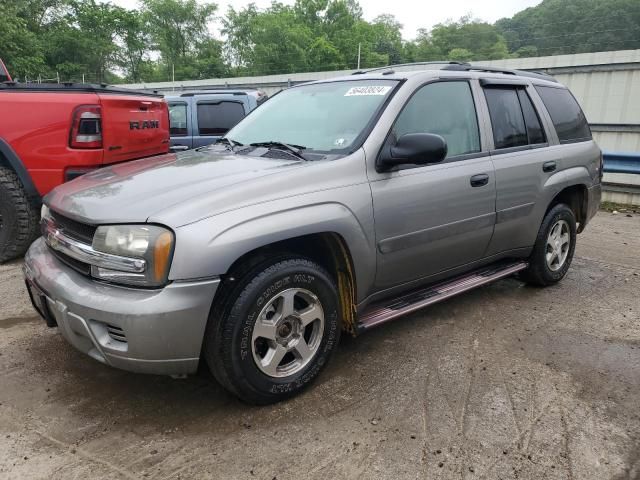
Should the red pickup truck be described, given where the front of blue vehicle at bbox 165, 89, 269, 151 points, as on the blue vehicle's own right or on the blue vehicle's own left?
on the blue vehicle's own left

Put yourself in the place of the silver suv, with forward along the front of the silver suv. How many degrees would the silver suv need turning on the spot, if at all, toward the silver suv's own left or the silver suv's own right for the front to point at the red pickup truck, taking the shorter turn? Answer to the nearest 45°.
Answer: approximately 90° to the silver suv's own right

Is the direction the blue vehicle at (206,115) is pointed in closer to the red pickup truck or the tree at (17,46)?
the tree

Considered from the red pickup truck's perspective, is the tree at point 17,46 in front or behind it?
in front

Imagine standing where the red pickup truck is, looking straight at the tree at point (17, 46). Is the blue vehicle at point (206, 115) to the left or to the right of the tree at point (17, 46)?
right

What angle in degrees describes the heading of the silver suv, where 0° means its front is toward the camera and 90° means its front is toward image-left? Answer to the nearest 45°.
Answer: approximately 45°

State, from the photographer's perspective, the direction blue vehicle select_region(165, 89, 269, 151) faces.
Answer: facing away from the viewer and to the left of the viewer

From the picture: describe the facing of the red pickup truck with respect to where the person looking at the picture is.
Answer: facing away from the viewer and to the left of the viewer

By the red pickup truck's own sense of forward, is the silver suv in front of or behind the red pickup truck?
behind

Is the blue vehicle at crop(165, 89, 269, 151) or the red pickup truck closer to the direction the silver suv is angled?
the red pickup truck

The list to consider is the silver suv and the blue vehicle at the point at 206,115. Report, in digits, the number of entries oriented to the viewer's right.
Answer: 0

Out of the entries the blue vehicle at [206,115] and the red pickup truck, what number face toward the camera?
0

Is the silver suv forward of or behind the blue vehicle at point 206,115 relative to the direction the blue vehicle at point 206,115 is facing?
behind
